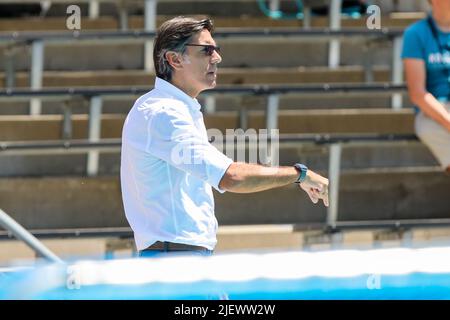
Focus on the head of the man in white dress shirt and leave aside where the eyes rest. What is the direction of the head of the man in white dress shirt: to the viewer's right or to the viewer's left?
to the viewer's right

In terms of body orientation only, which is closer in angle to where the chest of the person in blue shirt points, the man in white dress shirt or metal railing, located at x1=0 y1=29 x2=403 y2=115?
the man in white dress shirt

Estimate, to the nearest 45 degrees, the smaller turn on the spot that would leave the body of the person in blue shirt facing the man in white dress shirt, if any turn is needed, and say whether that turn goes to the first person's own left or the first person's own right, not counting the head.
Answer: approximately 45° to the first person's own right

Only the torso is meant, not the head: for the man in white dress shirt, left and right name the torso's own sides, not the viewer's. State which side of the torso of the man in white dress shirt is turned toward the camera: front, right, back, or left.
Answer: right

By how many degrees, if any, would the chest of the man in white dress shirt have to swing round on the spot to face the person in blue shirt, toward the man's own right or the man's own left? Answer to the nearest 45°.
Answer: approximately 45° to the man's own left

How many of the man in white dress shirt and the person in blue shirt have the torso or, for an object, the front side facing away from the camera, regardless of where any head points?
0

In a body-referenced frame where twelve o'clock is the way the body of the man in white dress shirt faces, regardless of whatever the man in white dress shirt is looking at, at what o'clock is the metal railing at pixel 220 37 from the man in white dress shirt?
The metal railing is roughly at 9 o'clock from the man in white dress shirt.

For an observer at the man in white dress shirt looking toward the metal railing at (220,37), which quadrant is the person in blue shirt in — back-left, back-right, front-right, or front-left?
front-right
